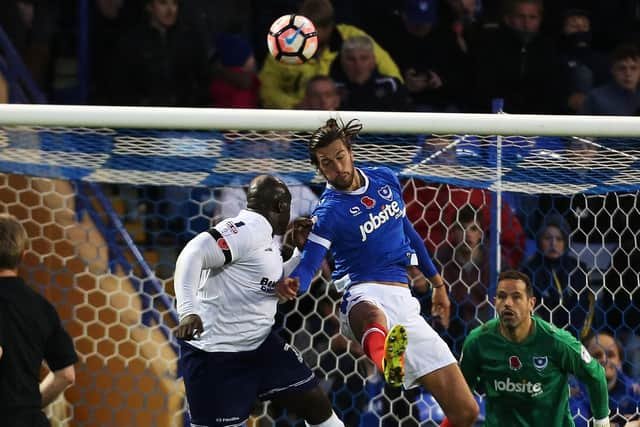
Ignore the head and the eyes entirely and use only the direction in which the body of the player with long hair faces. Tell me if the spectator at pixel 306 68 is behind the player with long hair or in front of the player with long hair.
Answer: behind

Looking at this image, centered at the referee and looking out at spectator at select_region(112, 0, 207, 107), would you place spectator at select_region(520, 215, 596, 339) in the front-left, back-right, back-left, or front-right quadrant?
front-right

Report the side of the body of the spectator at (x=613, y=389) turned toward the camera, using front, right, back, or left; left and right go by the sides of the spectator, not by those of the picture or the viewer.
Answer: front

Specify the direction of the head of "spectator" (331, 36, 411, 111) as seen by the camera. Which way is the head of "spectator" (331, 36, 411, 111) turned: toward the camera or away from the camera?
toward the camera

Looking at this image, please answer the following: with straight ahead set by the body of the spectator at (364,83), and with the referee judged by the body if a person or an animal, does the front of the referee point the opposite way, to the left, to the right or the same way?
the opposite way

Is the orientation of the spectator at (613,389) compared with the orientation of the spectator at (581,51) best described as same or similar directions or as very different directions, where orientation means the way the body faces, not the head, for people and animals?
same or similar directions

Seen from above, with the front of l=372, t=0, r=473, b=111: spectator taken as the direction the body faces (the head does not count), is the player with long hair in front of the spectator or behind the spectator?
in front

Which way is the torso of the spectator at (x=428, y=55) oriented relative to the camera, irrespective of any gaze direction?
toward the camera

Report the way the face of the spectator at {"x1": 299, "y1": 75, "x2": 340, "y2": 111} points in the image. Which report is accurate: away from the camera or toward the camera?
toward the camera

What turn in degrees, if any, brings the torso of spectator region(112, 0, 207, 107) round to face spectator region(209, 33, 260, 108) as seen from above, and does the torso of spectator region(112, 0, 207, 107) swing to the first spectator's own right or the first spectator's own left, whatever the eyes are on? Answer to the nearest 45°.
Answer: approximately 90° to the first spectator's own left

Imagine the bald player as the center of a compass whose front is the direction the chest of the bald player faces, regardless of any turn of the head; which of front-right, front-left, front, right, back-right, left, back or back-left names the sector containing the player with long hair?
front

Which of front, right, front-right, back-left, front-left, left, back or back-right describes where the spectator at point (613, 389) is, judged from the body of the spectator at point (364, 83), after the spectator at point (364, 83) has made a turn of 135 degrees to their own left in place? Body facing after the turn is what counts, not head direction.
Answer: right

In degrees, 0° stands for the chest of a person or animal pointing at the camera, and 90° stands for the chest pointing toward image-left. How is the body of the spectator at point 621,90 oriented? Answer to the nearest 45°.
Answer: approximately 0°
